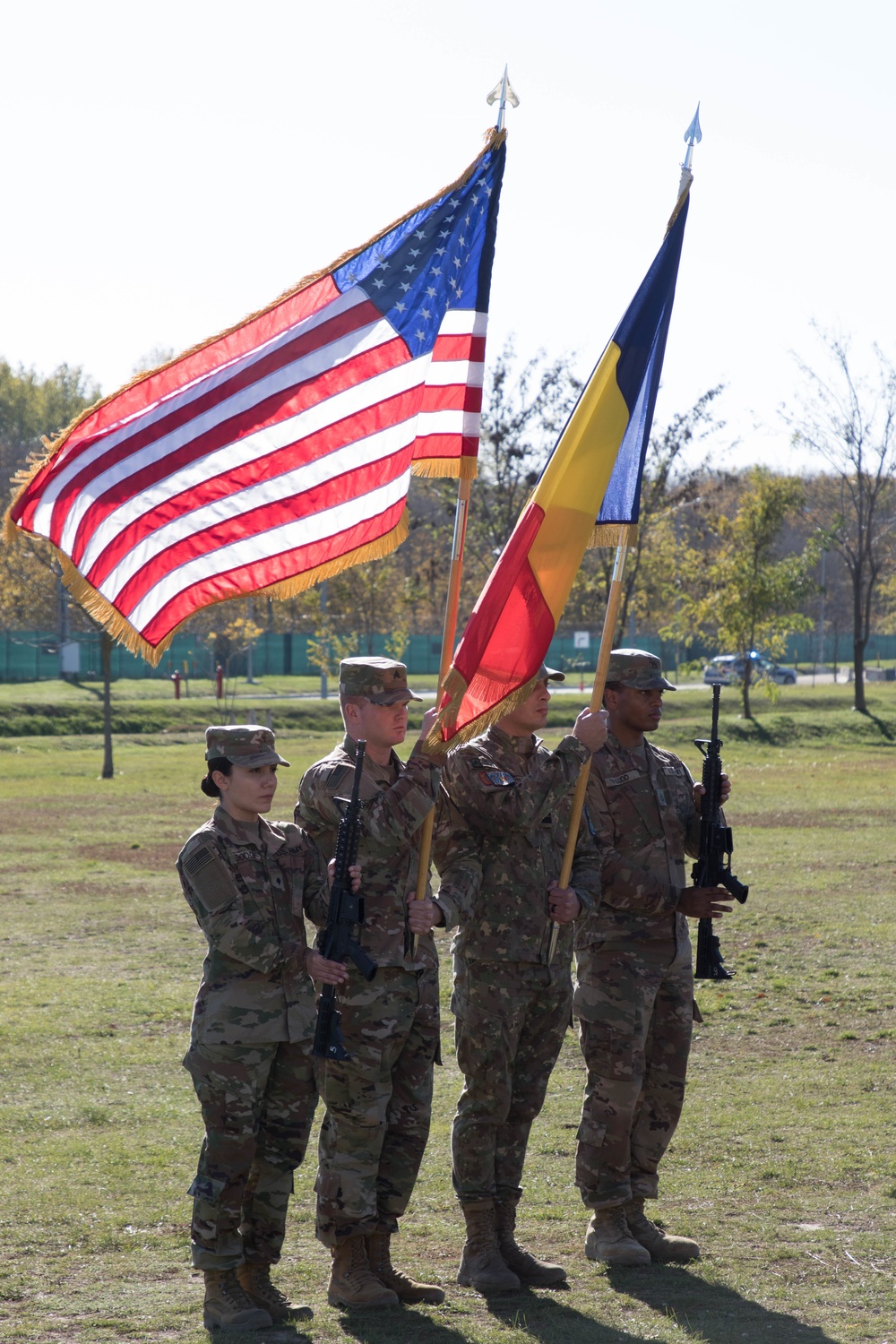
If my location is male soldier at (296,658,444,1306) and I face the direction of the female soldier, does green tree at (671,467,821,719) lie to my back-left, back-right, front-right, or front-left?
back-right

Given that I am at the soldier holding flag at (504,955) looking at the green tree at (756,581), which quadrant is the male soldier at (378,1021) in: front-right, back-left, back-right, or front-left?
back-left

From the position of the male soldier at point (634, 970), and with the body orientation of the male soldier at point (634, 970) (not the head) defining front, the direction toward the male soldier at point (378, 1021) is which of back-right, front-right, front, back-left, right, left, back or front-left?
right

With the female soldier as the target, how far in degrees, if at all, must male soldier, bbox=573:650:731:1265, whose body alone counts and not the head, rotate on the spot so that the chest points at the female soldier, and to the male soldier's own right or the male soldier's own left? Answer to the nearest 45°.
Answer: approximately 90° to the male soldier's own right

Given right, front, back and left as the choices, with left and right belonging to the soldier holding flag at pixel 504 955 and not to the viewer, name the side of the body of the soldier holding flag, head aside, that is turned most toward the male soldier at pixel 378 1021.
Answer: right

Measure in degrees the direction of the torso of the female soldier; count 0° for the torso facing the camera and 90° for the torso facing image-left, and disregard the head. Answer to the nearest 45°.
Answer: approximately 315°

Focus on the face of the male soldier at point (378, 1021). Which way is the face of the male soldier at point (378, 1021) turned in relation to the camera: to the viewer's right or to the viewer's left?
to the viewer's right

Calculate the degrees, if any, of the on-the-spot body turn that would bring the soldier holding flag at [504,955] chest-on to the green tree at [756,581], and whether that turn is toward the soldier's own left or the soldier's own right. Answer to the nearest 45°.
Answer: approximately 135° to the soldier's own left
